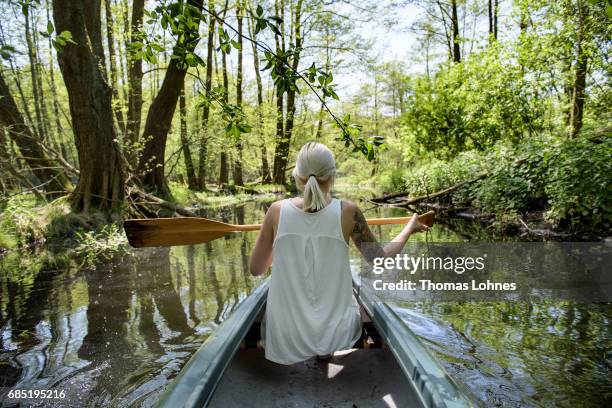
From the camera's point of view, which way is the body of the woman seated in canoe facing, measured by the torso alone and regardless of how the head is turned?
away from the camera

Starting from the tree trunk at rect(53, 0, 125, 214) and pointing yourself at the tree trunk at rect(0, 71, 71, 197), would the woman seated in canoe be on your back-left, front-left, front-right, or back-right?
back-left

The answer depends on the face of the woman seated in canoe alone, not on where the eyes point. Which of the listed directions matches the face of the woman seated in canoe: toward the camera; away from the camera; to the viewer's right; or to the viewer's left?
away from the camera

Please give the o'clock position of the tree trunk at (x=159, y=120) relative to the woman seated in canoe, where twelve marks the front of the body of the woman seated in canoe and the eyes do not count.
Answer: The tree trunk is roughly at 11 o'clock from the woman seated in canoe.

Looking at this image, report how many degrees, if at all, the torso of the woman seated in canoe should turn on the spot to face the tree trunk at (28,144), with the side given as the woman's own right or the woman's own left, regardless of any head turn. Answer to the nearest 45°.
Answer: approximately 45° to the woman's own left

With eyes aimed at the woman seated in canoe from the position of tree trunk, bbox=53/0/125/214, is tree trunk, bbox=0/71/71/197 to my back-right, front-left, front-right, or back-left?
back-right
